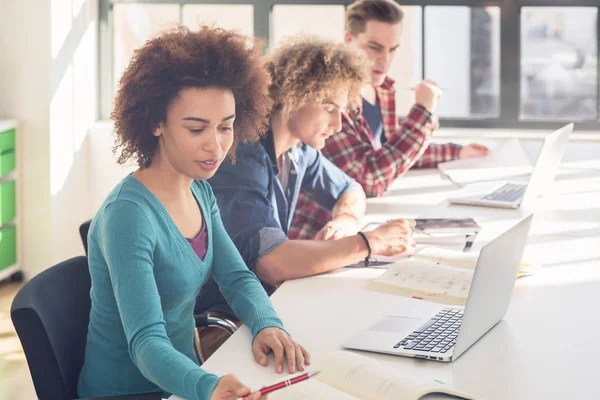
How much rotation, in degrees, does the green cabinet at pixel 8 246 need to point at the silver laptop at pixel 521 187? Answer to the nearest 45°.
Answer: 0° — it already faces it

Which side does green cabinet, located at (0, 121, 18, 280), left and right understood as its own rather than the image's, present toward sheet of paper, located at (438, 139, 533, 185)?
front

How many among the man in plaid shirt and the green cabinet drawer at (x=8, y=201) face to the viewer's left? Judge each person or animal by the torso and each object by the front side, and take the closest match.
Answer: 0

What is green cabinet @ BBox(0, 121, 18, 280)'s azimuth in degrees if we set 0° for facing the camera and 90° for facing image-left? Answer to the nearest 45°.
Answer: approximately 315°

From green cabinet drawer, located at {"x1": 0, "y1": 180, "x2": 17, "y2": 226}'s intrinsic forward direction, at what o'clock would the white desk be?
The white desk is roughly at 1 o'clock from the green cabinet drawer.

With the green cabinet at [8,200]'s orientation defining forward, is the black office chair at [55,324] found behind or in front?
in front

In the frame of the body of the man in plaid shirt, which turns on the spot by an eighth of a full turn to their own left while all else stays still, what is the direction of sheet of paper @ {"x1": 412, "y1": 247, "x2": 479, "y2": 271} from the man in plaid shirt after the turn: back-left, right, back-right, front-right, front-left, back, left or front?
right

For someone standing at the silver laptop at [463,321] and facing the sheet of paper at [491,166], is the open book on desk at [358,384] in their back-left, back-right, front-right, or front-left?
back-left

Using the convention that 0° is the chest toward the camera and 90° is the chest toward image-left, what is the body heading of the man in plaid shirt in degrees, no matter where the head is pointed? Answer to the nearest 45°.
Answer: approximately 315°

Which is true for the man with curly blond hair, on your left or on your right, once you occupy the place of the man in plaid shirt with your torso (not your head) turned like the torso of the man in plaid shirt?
on your right
